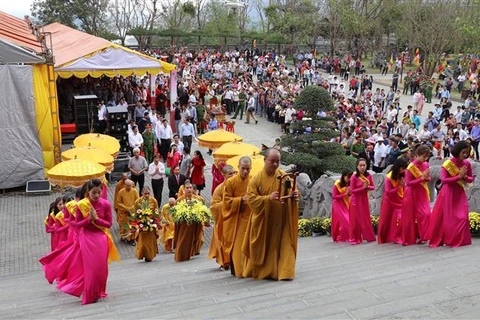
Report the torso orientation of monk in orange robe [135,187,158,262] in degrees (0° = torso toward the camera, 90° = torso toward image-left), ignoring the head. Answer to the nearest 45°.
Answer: approximately 0°

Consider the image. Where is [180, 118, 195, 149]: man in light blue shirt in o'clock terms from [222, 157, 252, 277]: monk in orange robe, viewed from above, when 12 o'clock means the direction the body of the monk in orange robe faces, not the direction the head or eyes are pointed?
The man in light blue shirt is roughly at 7 o'clock from the monk in orange robe.

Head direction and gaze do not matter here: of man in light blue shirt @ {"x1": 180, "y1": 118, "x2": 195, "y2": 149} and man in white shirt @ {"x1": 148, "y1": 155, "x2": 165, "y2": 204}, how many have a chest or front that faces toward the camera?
2

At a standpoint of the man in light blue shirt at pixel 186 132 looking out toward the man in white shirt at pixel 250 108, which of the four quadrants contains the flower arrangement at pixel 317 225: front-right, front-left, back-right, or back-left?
back-right

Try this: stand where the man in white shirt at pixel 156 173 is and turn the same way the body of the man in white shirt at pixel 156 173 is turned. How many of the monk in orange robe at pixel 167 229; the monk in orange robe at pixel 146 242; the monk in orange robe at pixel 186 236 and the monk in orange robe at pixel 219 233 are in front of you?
4

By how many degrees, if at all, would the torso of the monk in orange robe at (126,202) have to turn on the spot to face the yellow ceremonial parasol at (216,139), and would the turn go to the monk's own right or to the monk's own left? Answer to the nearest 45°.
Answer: approximately 90° to the monk's own left

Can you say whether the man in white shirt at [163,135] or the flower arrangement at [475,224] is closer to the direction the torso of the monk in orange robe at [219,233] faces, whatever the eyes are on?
the flower arrangement
